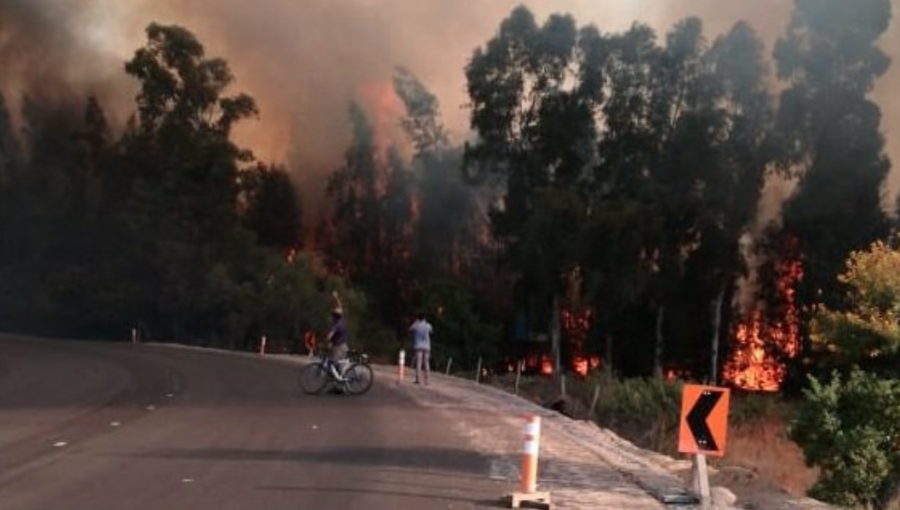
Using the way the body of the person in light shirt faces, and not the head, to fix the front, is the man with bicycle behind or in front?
behind

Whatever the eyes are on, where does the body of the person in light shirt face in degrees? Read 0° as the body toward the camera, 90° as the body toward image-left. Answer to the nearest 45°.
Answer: approximately 180°

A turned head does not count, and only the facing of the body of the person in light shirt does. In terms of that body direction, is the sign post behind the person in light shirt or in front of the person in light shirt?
behind

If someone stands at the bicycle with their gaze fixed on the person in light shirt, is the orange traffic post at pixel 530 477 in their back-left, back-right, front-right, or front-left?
back-right

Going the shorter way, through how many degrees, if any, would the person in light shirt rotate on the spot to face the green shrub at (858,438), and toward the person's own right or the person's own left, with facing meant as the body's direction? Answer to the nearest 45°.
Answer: approximately 135° to the person's own right

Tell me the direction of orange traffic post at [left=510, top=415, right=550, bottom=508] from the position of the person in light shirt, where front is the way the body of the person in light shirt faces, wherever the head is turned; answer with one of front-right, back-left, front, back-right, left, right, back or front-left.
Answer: back
